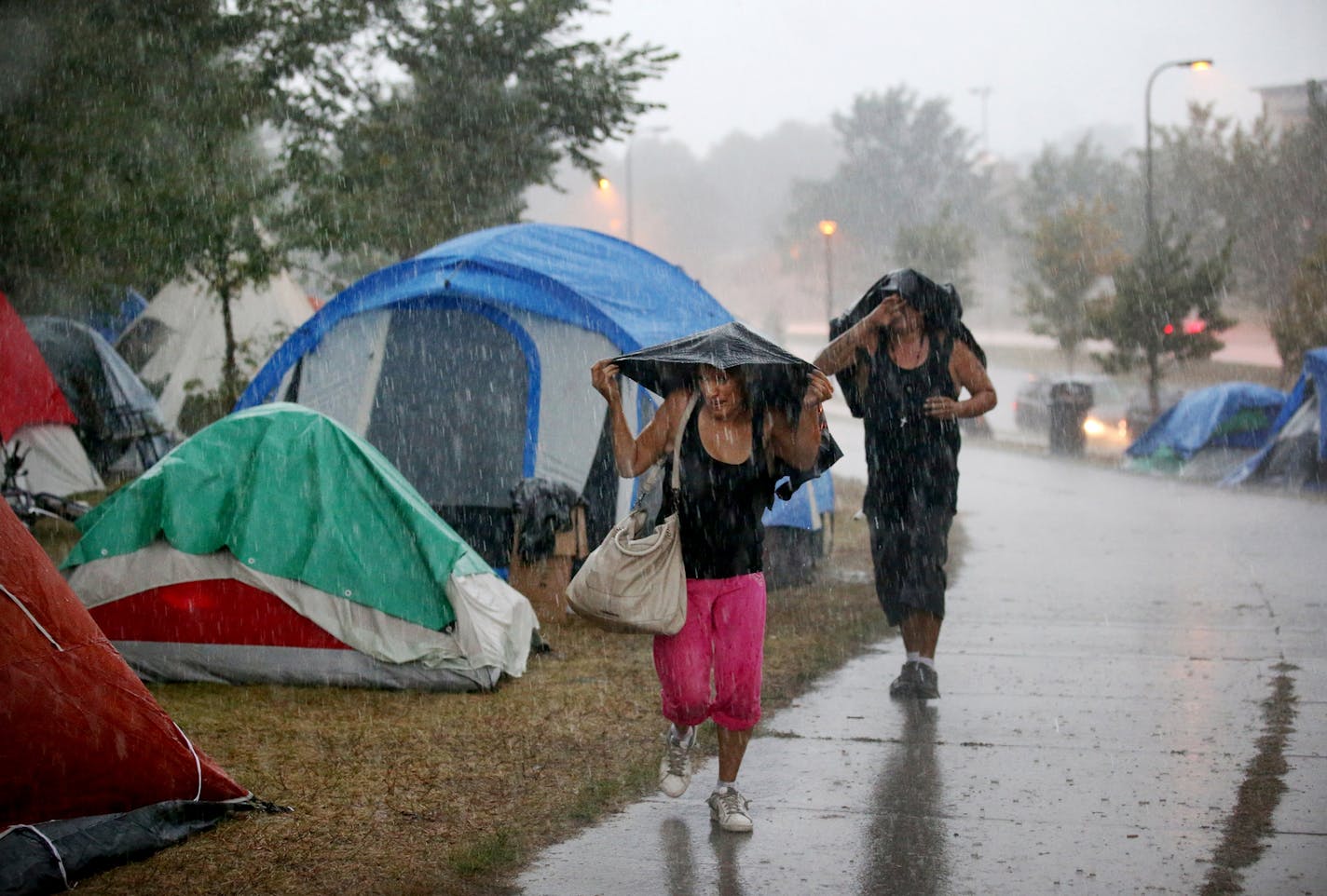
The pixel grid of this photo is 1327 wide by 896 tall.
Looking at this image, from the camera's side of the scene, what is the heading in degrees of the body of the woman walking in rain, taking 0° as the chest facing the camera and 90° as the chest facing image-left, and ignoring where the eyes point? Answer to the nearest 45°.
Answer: approximately 0°

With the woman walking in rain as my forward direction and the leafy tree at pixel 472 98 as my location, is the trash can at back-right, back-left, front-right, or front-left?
back-left

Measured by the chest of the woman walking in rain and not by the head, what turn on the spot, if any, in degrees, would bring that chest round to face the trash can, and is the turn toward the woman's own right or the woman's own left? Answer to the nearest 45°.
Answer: approximately 180°

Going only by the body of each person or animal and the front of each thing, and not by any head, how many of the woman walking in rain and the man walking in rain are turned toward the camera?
2

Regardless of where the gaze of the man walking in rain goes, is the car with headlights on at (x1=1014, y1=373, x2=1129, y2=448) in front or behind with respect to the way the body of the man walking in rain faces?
behind

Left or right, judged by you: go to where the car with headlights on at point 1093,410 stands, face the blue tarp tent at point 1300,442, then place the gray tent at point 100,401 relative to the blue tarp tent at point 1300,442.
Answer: right

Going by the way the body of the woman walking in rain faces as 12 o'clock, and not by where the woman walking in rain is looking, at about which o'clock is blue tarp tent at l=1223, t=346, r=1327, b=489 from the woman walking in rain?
The blue tarp tent is roughly at 7 o'clock from the woman walking in rain.

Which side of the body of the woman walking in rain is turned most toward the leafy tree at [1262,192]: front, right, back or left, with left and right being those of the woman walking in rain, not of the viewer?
back
